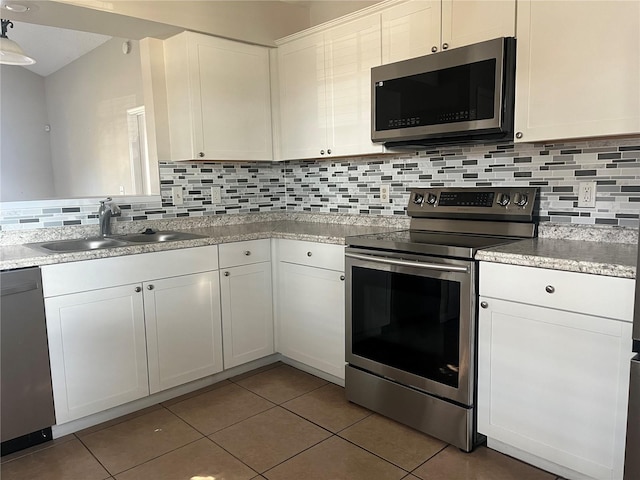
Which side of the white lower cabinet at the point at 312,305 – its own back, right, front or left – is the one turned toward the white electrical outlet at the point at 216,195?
right

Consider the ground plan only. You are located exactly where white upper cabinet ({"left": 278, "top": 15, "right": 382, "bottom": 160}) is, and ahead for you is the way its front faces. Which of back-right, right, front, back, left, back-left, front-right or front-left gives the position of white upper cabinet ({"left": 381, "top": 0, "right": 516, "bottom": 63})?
left

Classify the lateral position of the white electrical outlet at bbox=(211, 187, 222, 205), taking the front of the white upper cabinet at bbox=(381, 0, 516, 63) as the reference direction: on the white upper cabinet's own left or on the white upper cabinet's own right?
on the white upper cabinet's own right

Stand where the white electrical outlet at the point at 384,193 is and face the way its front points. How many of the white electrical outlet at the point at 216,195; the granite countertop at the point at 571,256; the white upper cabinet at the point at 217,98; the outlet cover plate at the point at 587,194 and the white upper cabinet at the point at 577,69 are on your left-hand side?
3

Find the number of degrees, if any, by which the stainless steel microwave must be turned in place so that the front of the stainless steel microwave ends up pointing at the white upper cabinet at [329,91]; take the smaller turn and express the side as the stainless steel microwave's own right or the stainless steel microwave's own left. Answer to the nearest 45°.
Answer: approximately 90° to the stainless steel microwave's own right

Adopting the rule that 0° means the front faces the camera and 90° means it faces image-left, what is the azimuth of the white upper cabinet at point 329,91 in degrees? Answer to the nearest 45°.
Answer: approximately 45°

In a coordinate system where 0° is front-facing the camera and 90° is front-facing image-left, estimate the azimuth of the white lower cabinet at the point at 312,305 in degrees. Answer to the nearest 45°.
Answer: approximately 45°

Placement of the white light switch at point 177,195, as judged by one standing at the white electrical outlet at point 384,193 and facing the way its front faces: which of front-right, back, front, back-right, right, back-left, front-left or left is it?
front-right

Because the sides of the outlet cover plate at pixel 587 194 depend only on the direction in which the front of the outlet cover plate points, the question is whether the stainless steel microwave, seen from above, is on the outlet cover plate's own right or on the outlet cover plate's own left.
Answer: on the outlet cover plate's own right

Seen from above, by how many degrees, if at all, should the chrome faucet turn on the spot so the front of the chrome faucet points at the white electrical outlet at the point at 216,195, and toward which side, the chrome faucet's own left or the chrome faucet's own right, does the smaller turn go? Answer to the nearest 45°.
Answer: approximately 90° to the chrome faucet's own left
